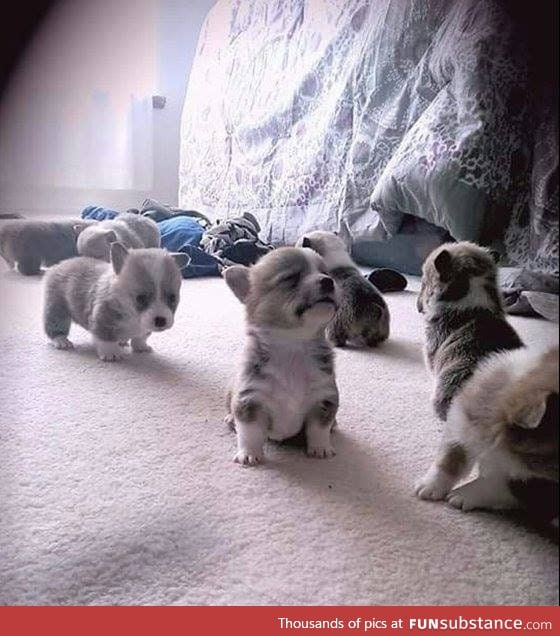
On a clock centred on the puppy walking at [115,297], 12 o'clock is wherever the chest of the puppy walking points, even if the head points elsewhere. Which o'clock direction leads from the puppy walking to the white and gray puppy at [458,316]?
The white and gray puppy is roughly at 12 o'clock from the puppy walking.

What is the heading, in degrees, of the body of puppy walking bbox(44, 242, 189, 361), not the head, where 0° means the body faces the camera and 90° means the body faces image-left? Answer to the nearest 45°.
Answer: approximately 315°
